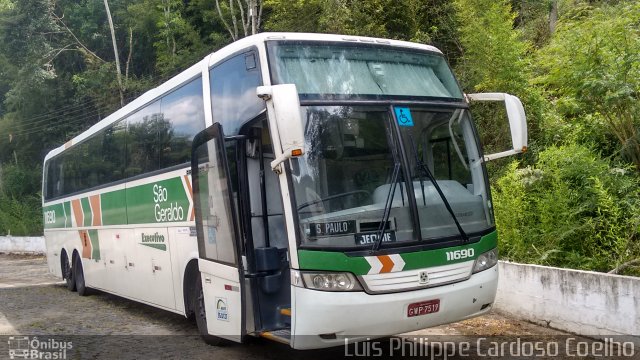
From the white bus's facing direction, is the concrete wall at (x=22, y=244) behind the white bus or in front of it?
behind

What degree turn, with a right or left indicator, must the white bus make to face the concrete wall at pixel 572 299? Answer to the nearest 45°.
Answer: approximately 90° to its left

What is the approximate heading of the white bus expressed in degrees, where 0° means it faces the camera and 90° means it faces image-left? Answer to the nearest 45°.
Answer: approximately 315°
